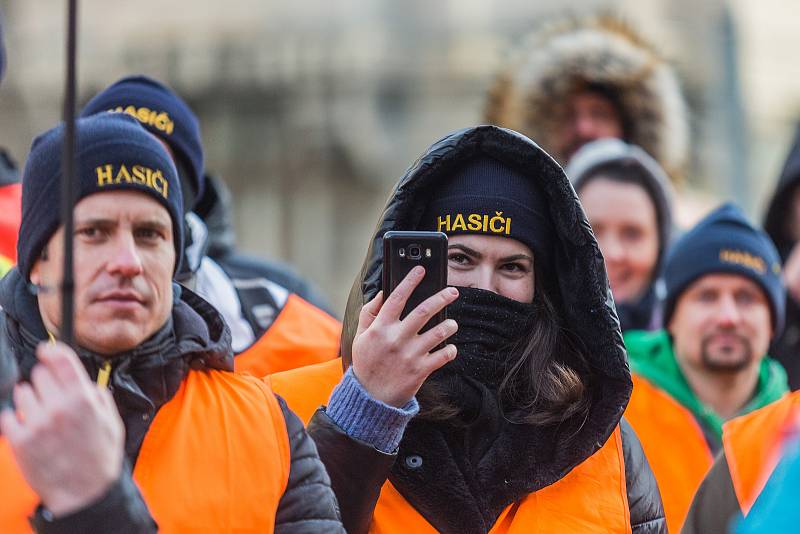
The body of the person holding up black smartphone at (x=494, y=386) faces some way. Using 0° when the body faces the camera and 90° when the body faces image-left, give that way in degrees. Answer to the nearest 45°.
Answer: approximately 0°

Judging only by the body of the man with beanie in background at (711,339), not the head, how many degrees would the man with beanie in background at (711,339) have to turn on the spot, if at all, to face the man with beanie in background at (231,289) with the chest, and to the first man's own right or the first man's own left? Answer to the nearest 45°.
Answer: approximately 45° to the first man's own right

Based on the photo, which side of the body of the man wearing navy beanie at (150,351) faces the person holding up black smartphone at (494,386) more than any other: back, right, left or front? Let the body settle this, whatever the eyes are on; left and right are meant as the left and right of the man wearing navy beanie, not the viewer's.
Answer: left

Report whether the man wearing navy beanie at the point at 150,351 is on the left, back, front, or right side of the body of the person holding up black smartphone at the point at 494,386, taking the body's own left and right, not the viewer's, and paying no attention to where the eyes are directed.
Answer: right

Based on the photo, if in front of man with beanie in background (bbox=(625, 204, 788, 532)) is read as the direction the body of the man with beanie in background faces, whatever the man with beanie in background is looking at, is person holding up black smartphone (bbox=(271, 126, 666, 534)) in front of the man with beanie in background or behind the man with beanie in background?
in front

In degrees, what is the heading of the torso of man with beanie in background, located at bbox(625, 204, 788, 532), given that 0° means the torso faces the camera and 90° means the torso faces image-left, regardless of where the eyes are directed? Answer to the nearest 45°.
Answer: approximately 0°
